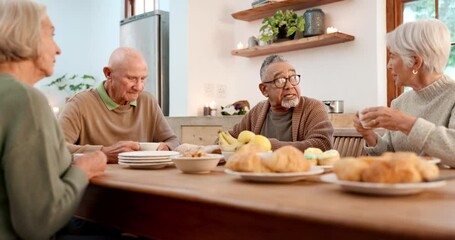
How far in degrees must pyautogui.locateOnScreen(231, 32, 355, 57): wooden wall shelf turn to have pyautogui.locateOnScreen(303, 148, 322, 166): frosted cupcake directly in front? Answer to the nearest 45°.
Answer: approximately 45° to its left

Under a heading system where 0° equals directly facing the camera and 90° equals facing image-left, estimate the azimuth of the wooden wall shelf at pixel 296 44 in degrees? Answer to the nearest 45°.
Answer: approximately 45°

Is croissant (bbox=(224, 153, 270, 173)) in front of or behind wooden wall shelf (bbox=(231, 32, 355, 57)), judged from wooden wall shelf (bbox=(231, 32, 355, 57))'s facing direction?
in front

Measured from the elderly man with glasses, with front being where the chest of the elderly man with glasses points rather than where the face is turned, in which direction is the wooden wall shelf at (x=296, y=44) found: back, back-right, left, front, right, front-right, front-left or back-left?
back

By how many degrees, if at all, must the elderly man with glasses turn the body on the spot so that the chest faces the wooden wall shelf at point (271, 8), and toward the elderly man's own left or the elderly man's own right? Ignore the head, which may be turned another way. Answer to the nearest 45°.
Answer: approximately 180°

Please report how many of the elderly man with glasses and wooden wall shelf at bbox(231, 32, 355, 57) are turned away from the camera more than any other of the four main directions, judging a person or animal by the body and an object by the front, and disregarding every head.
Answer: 0

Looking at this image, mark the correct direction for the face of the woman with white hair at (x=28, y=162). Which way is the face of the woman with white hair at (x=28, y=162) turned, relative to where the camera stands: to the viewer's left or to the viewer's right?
to the viewer's right

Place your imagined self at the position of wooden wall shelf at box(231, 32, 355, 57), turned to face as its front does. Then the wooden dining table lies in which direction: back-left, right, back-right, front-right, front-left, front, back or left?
front-left

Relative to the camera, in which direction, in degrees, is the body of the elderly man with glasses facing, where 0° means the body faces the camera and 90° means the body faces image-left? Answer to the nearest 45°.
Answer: approximately 0°

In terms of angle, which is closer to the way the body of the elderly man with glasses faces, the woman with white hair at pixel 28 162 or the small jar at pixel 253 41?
the woman with white hair

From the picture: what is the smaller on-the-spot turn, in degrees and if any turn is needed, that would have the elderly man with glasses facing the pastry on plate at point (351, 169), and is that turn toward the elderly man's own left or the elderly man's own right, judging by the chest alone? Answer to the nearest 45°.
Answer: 0° — they already face it

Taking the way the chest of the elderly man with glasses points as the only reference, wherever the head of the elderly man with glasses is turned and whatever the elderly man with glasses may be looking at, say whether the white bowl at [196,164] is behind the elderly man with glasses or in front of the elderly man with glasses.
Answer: in front

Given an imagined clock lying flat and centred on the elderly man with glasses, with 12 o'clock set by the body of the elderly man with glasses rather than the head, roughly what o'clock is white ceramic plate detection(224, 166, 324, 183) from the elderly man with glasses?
The white ceramic plate is roughly at 12 o'clock from the elderly man with glasses.

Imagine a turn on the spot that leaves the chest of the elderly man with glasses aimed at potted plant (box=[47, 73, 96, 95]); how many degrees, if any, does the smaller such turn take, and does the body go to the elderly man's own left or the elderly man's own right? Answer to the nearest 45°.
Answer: approximately 135° to the elderly man's own right

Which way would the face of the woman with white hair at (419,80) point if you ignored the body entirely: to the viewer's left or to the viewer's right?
to the viewer's left
